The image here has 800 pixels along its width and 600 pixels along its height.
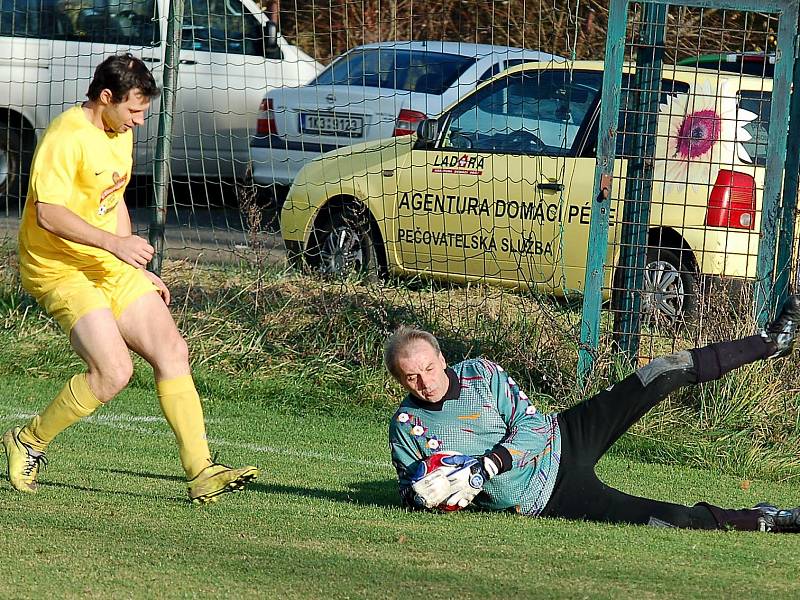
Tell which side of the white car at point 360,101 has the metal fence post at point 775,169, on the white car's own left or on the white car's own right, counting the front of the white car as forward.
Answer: on the white car's own right

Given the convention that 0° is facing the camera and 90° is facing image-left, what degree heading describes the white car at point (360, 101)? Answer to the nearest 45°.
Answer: approximately 225°

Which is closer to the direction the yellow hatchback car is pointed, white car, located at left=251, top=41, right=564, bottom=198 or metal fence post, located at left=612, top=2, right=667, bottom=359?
the white car

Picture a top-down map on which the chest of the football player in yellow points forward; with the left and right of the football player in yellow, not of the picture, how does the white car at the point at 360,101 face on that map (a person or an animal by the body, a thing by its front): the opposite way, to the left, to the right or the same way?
to the left

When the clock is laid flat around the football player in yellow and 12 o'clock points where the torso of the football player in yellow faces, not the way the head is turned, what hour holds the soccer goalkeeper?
The soccer goalkeeper is roughly at 11 o'clock from the football player in yellow.

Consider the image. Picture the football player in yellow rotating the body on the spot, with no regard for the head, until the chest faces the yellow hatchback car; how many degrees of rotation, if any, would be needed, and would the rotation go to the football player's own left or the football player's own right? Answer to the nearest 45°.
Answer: approximately 90° to the football player's own left

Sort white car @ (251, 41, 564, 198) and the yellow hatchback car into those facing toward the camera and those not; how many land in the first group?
0

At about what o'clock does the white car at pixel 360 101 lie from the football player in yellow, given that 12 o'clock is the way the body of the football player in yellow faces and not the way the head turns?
The white car is roughly at 8 o'clock from the football player in yellow.

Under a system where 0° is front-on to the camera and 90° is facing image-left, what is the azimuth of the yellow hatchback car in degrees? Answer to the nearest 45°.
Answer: approximately 135°

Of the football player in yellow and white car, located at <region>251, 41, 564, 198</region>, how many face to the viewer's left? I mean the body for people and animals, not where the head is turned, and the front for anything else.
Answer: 0

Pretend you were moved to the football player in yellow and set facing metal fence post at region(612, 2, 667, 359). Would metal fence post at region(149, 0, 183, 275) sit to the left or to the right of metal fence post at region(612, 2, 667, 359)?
left

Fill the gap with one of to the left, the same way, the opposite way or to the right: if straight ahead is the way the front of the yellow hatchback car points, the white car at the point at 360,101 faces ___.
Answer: to the right

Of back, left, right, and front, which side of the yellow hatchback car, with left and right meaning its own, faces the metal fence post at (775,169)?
back

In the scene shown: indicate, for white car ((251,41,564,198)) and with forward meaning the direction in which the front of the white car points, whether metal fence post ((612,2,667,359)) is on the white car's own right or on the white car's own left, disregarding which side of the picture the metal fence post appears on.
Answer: on the white car's own right
